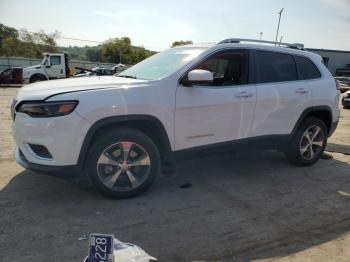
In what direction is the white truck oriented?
to the viewer's left

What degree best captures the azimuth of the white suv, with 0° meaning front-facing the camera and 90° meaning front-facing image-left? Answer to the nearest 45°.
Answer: approximately 45°
